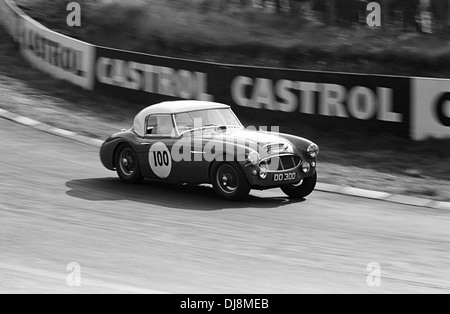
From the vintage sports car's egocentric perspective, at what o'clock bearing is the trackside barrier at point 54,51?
The trackside barrier is roughly at 7 o'clock from the vintage sports car.

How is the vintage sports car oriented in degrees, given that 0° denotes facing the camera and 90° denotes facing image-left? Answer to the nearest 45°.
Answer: approximately 315°

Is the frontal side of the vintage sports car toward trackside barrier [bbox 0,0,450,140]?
no
